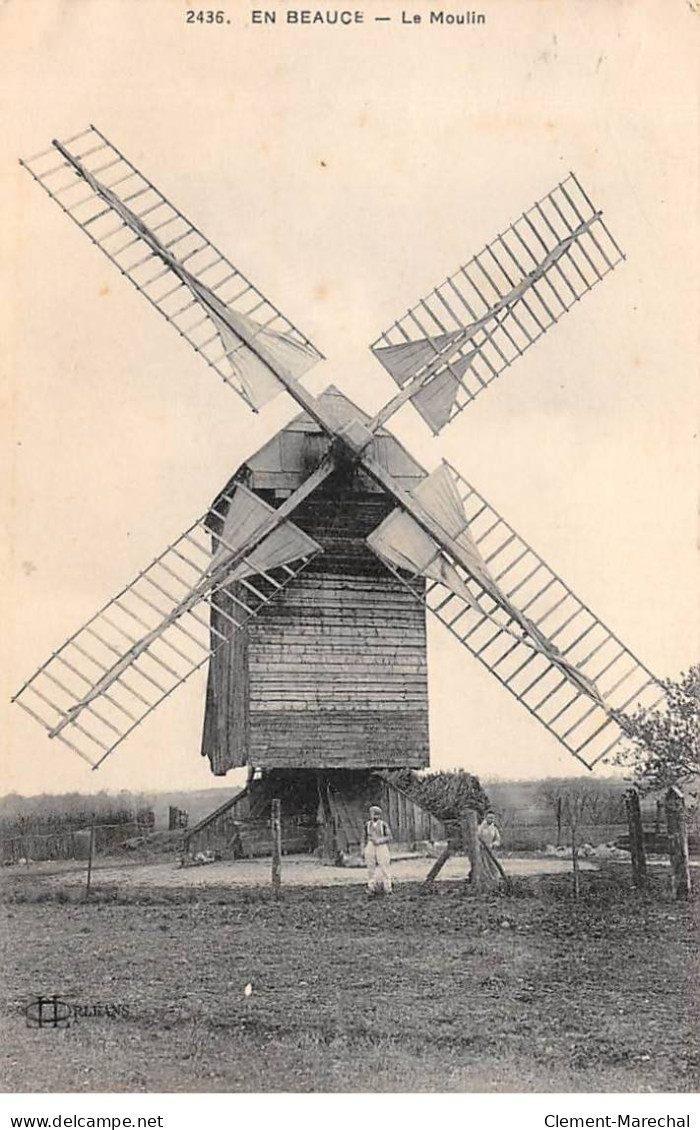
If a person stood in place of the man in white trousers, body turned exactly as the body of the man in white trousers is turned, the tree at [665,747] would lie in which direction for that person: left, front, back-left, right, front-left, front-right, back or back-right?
left

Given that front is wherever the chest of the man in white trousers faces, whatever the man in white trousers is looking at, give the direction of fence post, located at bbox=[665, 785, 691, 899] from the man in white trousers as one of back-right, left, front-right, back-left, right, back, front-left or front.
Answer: left

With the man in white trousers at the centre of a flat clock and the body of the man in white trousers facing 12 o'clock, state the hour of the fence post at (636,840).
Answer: The fence post is roughly at 9 o'clock from the man in white trousers.

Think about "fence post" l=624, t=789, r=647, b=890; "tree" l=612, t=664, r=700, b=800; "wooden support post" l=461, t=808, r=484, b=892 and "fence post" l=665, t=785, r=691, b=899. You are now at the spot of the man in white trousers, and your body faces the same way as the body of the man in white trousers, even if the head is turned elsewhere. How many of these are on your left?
4

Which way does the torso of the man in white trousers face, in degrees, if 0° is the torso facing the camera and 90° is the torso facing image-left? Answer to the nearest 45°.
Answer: approximately 0°
